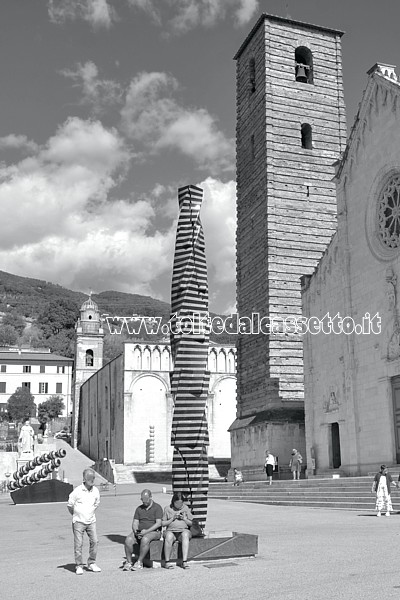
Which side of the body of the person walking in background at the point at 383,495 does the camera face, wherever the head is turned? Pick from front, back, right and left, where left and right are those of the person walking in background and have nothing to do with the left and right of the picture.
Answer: front

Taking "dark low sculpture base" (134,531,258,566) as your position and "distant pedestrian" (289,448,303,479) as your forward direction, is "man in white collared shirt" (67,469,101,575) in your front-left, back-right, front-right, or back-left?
back-left

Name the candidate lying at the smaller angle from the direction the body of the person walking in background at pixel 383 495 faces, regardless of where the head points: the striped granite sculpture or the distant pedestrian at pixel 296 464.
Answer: the striped granite sculpture

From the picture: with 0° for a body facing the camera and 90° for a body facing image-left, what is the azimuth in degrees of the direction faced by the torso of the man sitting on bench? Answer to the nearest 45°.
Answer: approximately 45°

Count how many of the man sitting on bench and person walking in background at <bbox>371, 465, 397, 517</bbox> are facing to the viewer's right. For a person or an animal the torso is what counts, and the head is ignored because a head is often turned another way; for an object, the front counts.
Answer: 0

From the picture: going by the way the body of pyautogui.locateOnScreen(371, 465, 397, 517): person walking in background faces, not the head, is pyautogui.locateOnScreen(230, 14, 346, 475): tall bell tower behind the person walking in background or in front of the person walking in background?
behind

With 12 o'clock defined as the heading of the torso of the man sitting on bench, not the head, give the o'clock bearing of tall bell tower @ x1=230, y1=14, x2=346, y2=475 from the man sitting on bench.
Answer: The tall bell tower is roughly at 5 o'clock from the man sitting on bench.

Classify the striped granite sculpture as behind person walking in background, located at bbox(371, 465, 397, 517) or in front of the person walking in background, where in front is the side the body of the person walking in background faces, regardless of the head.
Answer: in front

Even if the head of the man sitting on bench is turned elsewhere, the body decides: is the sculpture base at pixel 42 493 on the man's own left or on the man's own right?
on the man's own right

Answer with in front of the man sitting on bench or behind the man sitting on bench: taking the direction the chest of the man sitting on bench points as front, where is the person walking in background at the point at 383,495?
behind

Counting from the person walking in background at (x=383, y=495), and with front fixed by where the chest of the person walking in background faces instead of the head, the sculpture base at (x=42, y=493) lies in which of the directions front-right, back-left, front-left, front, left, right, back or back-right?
back-right
